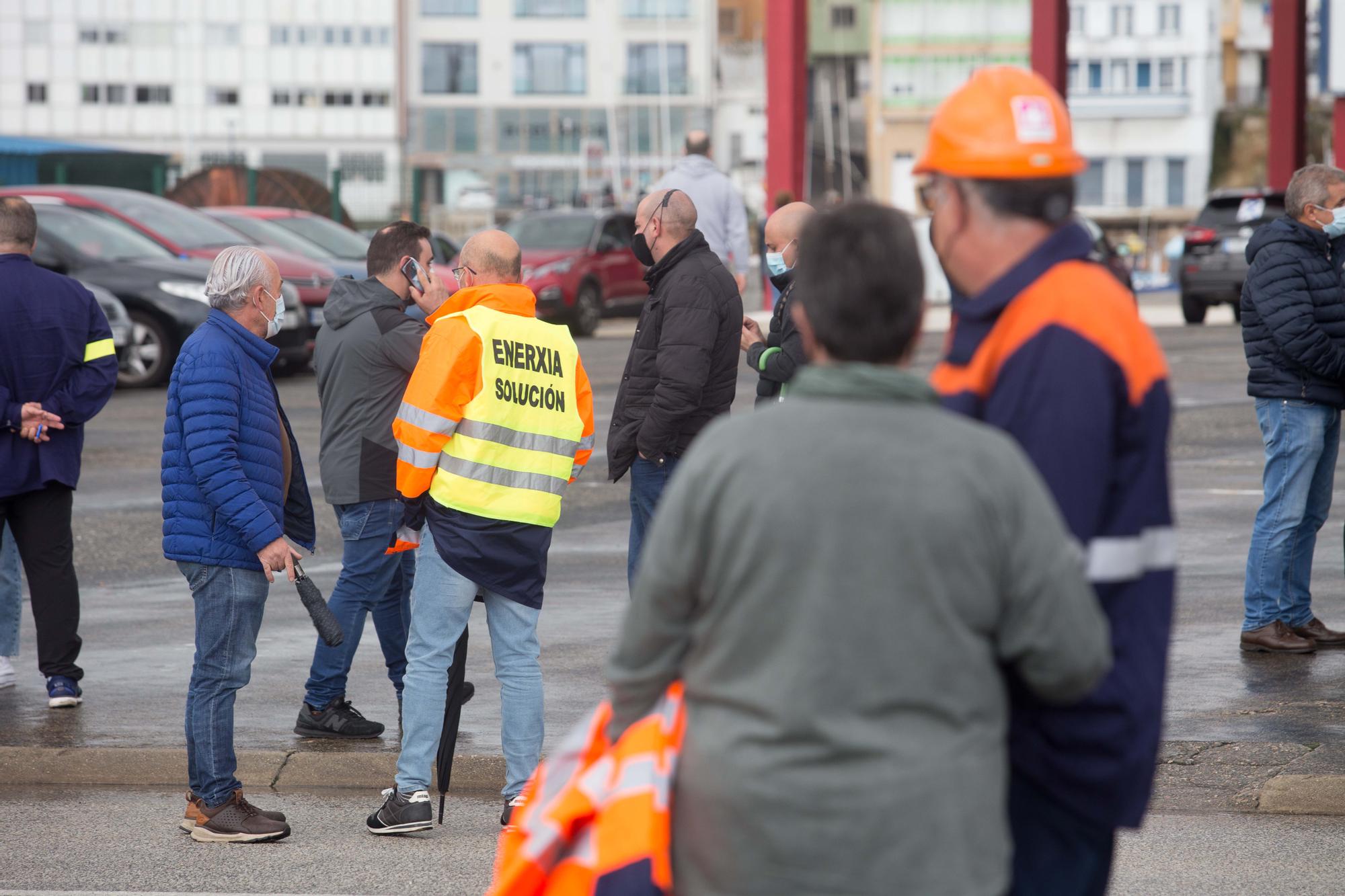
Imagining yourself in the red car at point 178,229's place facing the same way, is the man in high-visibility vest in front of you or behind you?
in front

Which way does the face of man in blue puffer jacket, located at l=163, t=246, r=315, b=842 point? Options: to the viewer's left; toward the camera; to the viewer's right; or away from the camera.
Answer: to the viewer's right

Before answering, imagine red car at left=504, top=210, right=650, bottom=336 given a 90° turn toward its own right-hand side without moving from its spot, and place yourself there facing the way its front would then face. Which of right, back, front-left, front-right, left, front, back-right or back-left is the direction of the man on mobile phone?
back-left

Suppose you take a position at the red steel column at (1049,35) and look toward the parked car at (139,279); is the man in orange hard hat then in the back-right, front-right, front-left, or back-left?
front-left

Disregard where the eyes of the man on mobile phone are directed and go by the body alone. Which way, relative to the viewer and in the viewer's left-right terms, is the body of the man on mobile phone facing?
facing away from the viewer and to the right of the viewer

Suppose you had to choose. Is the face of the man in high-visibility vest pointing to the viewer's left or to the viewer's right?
to the viewer's left

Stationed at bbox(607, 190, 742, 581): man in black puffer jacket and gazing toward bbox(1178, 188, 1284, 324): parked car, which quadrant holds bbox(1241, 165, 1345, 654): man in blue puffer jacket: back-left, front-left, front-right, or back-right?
front-right

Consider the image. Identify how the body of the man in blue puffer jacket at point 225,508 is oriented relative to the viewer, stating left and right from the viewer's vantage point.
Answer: facing to the right of the viewer

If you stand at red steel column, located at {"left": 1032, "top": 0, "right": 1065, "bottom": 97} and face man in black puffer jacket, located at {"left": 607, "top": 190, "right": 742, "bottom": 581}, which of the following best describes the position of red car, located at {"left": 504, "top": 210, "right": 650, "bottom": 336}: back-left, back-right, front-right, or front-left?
front-right

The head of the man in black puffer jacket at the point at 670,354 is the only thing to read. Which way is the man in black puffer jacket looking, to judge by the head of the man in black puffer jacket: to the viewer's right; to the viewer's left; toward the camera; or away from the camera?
to the viewer's left

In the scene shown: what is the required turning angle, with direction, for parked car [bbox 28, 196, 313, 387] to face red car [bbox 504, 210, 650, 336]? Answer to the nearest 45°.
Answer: approximately 90° to its left
